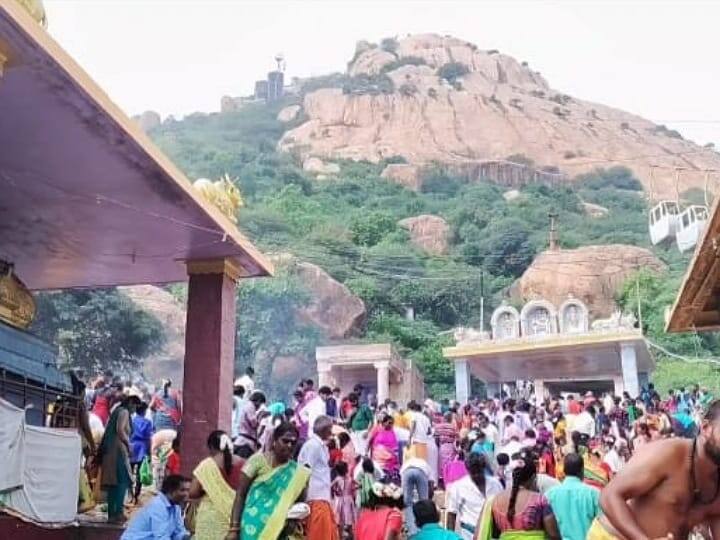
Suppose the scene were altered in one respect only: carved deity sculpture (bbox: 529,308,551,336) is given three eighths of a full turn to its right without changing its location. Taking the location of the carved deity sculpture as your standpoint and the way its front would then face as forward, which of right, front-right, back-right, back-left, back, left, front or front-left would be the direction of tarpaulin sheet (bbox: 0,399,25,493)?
back-left

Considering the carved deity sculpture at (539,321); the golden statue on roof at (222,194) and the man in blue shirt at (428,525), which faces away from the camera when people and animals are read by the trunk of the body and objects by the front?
the man in blue shirt

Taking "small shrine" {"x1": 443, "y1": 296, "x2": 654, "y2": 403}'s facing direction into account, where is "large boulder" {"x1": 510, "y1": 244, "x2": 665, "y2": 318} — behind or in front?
behind

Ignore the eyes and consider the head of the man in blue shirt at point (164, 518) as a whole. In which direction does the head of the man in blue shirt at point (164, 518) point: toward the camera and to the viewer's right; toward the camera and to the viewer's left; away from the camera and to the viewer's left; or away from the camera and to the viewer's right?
toward the camera and to the viewer's right

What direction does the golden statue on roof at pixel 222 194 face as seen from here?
to the viewer's right

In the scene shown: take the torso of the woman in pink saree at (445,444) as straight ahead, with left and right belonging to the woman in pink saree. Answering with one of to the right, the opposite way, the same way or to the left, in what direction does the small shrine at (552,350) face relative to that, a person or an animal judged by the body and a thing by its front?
the opposite way

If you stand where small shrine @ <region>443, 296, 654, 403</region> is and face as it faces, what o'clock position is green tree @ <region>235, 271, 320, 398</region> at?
The green tree is roughly at 4 o'clock from the small shrine.

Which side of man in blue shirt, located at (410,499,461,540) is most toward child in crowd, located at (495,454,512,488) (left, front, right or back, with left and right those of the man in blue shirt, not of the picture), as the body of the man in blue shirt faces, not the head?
front

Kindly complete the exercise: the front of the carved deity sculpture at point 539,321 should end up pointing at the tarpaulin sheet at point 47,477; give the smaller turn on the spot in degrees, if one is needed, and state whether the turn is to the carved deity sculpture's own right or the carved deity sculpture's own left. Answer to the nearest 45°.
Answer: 0° — it already faces it

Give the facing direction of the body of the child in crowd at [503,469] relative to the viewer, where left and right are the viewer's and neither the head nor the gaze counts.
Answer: facing away from the viewer

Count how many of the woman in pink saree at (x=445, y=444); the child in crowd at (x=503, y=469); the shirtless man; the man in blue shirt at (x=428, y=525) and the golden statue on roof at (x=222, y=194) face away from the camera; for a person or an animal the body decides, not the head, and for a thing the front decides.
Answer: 3

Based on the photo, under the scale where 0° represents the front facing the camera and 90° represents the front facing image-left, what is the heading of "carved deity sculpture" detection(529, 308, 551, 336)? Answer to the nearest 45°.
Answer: approximately 0°

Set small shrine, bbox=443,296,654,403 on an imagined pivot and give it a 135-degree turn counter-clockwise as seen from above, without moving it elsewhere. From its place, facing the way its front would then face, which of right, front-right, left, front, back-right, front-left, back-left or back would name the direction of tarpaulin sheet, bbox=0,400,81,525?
back-right

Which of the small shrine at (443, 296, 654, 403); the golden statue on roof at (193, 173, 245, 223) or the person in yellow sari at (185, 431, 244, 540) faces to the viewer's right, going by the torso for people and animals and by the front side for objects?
the golden statue on roof

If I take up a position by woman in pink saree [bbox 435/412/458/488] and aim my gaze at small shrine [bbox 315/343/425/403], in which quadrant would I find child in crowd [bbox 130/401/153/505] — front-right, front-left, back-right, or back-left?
back-left

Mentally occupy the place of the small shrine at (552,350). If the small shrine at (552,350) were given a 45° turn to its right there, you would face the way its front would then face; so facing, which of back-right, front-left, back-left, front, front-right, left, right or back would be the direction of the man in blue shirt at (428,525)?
front-left

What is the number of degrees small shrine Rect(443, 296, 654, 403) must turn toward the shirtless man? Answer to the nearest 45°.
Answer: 0° — it already faces them

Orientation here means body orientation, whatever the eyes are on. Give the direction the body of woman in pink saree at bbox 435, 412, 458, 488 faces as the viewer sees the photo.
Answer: away from the camera

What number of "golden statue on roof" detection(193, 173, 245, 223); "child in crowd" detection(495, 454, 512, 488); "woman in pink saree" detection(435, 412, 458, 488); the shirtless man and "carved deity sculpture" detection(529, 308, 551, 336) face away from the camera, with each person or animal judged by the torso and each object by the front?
2

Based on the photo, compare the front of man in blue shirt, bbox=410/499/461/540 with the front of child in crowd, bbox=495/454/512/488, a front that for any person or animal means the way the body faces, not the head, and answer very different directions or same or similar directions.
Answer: same or similar directions

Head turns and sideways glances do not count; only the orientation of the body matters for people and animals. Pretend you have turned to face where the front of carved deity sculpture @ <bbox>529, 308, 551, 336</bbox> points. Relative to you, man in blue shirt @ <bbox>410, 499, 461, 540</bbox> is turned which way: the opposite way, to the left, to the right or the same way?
the opposite way

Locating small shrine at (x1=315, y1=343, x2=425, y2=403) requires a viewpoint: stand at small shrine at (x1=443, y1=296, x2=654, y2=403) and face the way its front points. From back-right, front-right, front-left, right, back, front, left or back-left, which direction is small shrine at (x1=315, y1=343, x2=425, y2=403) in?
right
